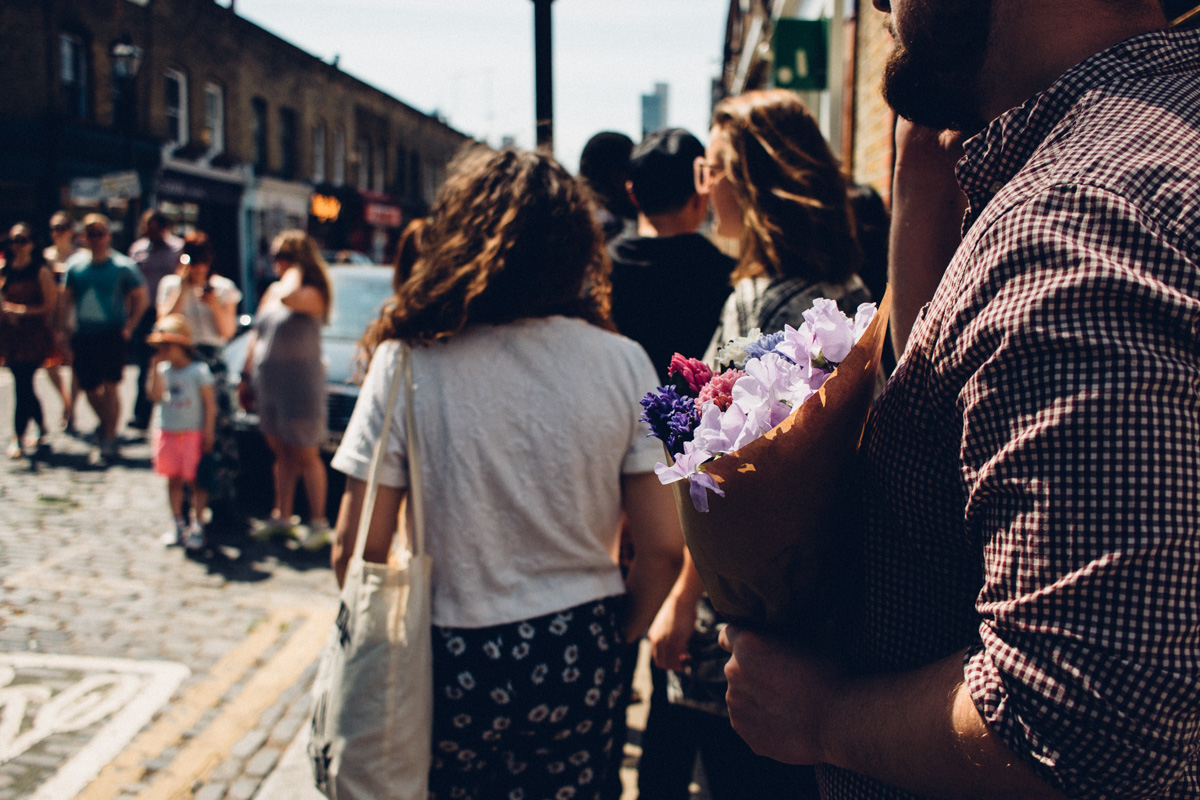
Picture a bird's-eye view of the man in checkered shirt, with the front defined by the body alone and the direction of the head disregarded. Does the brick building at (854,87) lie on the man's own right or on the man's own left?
on the man's own right

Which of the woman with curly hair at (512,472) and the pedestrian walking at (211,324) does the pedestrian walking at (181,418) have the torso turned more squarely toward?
the woman with curly hair

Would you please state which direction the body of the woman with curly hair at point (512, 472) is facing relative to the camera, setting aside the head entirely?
away from the camera

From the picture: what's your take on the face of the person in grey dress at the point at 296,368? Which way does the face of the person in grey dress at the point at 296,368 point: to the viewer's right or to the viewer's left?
to the viewer's left

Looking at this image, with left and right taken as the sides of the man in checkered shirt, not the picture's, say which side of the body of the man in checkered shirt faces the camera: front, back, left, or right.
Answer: left

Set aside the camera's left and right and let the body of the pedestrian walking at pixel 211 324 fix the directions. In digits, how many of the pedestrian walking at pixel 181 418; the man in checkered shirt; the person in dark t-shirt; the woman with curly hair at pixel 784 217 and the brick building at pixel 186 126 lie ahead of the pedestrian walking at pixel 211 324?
4

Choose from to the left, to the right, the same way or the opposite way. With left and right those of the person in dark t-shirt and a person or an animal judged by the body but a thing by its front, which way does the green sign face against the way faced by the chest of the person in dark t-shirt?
the opposite way

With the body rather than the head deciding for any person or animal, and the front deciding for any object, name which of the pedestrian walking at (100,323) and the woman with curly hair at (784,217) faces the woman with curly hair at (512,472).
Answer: the pedestrian walking

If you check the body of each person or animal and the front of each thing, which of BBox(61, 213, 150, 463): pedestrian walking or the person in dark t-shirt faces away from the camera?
the person in dark t-shirt

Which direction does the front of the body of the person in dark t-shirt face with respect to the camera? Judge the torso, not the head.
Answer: away from the camera
